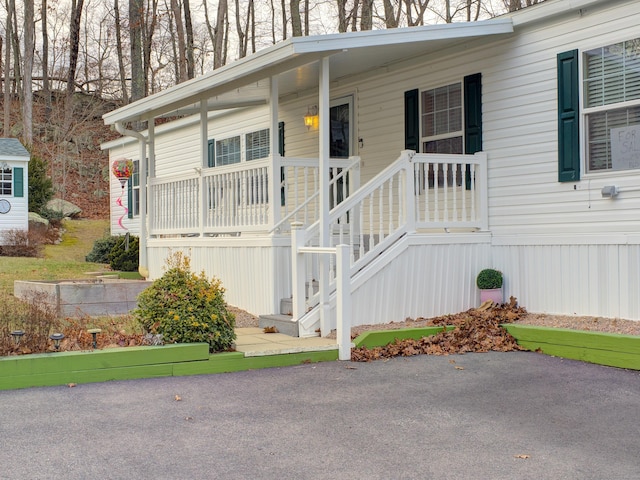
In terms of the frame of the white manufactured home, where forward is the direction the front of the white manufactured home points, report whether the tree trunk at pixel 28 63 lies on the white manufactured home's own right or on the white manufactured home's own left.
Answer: on the white manufactured home's own right

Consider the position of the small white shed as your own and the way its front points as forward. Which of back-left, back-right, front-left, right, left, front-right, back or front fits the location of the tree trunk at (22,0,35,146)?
back

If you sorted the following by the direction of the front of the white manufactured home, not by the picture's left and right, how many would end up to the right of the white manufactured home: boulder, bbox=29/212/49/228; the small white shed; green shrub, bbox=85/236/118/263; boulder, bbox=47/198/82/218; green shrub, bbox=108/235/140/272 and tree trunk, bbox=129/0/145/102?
6

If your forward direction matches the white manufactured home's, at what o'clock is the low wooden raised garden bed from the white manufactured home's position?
The low wooden raised garden bed is roughly at 2 o'clock from the white manufactured home.

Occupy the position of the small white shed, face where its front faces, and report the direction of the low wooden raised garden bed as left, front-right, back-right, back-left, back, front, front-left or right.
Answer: front

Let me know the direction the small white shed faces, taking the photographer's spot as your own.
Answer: facing the viewer

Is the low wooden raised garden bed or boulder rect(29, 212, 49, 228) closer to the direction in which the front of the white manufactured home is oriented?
the low wooden raised garden bed

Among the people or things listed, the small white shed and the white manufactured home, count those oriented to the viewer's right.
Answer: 0

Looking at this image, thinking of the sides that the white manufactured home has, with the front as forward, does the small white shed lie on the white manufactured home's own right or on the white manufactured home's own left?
on the white manufactured home's own right

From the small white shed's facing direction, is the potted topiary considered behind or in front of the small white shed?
in front

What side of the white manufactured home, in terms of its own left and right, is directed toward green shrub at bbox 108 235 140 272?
right

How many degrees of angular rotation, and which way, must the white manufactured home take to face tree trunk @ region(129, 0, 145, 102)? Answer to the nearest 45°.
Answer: approximately 90° to its right

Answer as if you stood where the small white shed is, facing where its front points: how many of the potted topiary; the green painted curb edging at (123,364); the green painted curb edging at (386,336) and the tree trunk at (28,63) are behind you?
1
